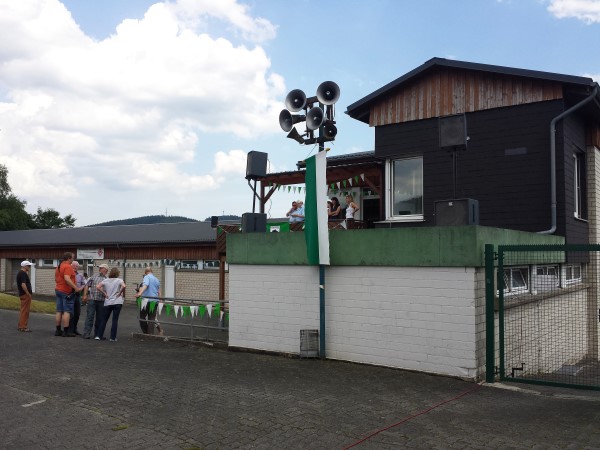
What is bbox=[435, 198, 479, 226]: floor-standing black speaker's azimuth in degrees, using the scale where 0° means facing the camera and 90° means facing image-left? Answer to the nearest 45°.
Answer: approximately 45°

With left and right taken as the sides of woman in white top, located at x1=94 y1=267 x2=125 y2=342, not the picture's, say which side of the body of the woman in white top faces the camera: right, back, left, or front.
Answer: back

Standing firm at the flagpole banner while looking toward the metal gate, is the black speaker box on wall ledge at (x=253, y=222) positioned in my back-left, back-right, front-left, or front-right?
back-left

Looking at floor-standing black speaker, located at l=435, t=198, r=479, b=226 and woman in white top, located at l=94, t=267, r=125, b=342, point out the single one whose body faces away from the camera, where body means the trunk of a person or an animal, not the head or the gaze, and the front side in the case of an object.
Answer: the woman in white top

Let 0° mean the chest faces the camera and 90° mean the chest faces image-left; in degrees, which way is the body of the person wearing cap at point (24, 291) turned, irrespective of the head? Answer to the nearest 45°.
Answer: approximately 270°
